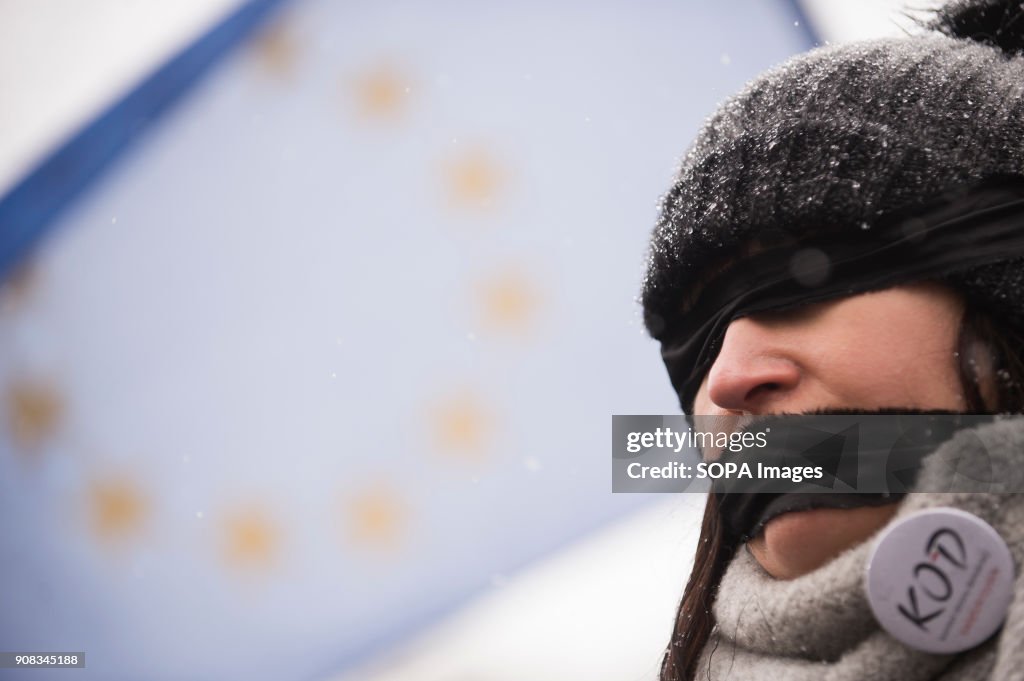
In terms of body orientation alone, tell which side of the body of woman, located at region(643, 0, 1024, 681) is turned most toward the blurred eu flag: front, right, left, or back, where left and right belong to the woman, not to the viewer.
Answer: right

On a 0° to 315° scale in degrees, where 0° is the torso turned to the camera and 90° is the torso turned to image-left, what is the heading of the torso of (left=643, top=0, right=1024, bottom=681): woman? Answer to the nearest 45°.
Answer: approximately 45°
